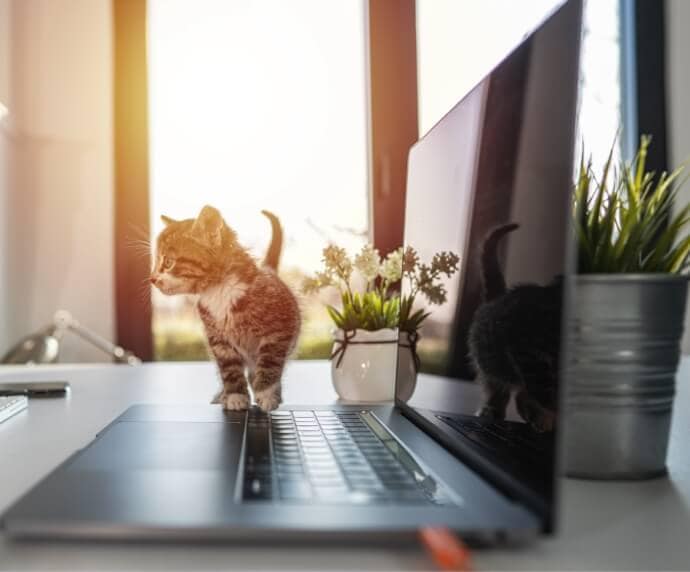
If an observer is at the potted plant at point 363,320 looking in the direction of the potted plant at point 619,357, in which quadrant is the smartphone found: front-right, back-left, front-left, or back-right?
back-right

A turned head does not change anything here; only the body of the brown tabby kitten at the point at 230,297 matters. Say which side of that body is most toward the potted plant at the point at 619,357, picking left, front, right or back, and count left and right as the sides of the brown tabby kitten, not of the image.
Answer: left

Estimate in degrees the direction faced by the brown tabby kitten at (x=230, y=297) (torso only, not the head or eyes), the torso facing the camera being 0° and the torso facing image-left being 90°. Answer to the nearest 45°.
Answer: approximately 45°

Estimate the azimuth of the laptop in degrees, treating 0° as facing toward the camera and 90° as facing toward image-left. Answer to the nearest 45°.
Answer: approximately 90°

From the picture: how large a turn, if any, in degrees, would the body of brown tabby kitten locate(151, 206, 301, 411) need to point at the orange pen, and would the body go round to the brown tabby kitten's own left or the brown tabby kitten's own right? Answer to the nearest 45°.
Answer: approximately 45° to the brown tabby kitten's own left
